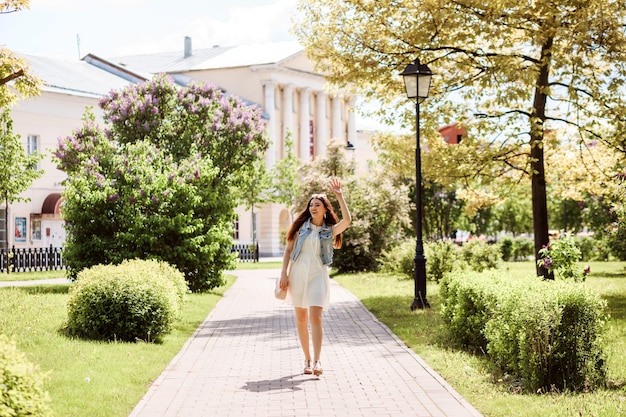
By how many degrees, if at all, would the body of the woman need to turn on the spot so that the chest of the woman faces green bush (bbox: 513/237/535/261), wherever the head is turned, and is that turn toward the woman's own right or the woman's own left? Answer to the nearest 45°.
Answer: approximately 180°

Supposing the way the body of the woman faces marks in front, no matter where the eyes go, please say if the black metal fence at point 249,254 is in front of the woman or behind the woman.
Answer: behind

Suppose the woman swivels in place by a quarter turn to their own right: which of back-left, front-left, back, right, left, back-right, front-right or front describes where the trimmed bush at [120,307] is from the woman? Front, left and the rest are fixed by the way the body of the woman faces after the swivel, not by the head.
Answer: front-right

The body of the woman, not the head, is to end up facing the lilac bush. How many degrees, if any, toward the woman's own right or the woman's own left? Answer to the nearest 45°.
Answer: approximately 180°

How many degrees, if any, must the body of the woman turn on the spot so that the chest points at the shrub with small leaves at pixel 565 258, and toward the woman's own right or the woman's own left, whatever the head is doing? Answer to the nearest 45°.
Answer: approximately 135° to the woman's own left

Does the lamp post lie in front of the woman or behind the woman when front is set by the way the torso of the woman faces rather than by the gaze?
behind

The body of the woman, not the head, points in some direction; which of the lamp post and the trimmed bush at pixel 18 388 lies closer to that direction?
the trimmed bush

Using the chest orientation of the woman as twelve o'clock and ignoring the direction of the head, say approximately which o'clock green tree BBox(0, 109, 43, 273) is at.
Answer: The green tree is roughly at 5 o'clock from the woman.

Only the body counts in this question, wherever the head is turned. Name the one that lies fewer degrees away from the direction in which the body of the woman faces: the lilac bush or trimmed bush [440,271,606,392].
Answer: the trimmed bush

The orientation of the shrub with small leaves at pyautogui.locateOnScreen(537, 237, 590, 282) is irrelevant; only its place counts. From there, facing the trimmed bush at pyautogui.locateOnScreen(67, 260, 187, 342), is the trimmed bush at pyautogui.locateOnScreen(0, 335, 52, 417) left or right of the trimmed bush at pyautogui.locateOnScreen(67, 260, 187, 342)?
left

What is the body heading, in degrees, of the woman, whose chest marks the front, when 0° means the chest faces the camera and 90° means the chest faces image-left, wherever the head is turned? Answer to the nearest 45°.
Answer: approximately 0°

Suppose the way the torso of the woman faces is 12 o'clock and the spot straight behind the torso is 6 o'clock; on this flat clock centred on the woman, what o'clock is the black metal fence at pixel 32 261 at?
The black metal fence is roughly at 5 o'clock from the woman.
